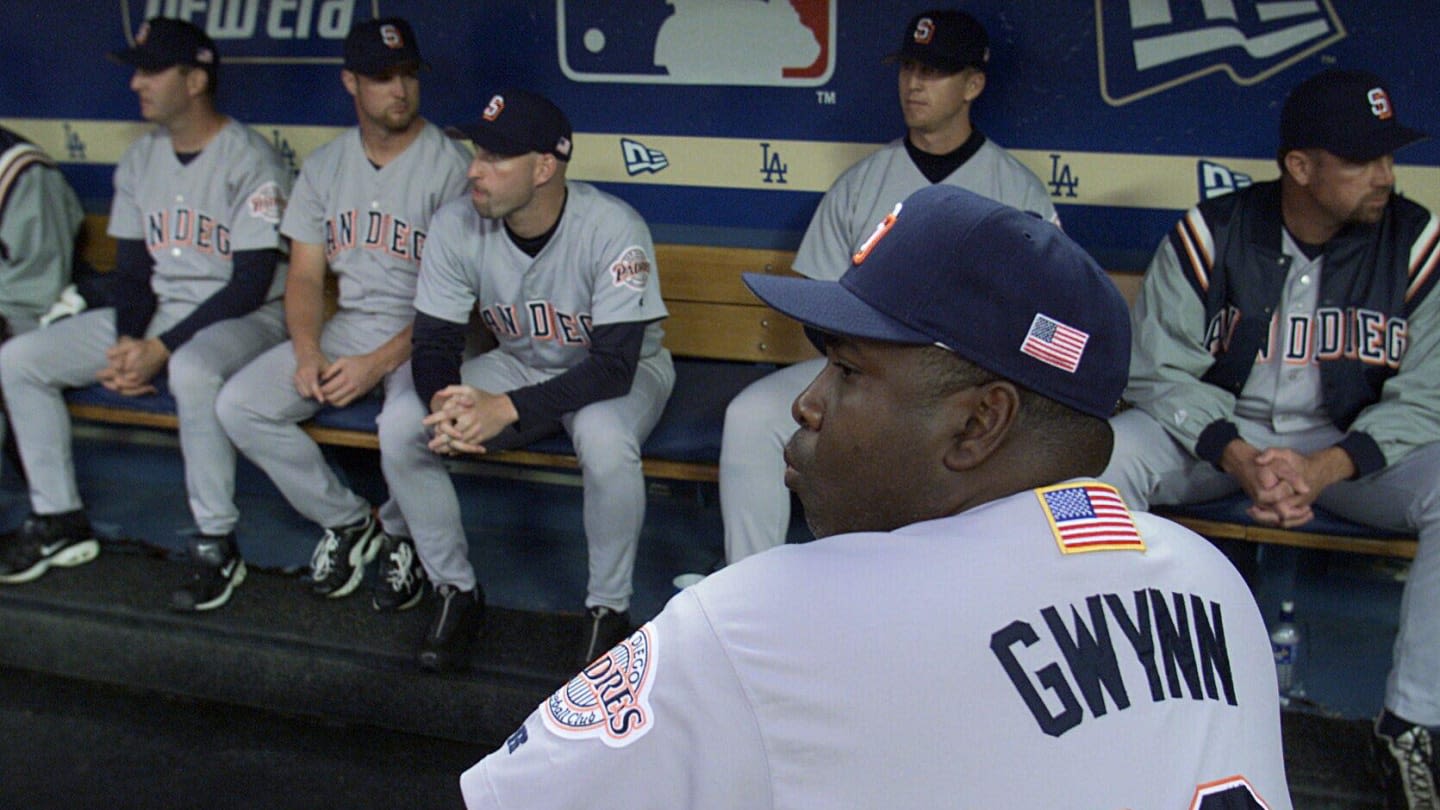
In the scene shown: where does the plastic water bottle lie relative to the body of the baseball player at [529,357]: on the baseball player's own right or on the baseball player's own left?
on the baseball player's own left

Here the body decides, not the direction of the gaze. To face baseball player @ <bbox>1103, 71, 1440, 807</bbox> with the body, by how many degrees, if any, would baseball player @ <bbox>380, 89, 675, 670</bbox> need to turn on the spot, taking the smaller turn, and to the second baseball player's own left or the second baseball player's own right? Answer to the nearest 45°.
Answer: approximately 135° to the second baseball player's own left

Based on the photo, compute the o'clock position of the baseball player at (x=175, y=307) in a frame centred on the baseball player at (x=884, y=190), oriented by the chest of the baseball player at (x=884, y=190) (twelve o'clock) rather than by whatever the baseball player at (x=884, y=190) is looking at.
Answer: the baseball player at (x=175, y=307) is roughly at 2 o'clock from the baseball player at (x=884, y=190).

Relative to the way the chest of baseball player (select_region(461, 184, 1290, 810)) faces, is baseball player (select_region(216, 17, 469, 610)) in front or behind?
in front

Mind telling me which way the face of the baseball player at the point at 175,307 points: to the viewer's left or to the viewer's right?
to the viewer's left

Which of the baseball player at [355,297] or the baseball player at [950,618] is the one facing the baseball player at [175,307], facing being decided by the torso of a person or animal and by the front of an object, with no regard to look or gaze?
the baseball player at [950,618]

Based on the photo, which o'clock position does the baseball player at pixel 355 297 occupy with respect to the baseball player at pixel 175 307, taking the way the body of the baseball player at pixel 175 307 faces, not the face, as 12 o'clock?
the baseball player at pixel 355 297 is roughly at 9 o'clock from the baseball player at pixel 175 307.

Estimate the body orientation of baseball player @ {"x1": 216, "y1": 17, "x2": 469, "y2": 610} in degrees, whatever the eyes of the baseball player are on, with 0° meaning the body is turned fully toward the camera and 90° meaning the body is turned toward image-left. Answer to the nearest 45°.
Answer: approximately 0°

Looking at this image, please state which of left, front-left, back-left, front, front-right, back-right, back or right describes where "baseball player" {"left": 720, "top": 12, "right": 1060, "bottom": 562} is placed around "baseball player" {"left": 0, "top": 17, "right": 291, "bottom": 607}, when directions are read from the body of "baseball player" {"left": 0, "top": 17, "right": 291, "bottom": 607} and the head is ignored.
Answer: left

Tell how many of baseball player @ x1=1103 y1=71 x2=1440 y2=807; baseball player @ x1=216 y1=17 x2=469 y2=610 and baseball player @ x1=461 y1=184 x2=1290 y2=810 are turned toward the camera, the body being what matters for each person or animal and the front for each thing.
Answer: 2

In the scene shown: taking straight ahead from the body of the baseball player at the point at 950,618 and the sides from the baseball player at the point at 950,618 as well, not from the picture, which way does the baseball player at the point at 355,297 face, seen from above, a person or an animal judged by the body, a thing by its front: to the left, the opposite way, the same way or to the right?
the opposite way

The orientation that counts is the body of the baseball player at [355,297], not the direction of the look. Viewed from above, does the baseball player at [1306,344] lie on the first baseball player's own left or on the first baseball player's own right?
on the first baseball player's own left

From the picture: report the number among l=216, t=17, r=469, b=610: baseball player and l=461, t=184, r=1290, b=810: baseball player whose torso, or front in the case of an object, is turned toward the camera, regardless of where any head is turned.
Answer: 1

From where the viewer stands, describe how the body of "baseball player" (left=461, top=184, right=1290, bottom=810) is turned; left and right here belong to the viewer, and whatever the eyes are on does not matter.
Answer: facing away from the viewer and to the left of the viewer
